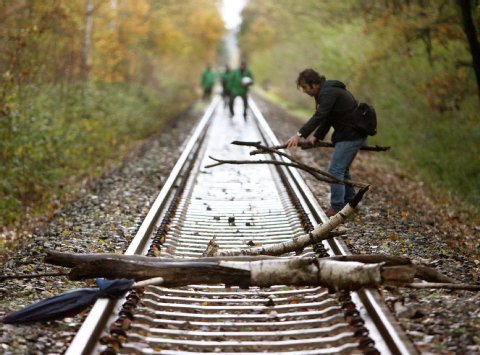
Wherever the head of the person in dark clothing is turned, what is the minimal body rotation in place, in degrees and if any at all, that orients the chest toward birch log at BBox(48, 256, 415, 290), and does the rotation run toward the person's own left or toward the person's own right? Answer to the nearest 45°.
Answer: approximately 90° to the person's own left

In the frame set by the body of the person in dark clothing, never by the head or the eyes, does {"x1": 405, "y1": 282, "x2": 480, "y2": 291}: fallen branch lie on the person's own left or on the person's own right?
on the person's own left

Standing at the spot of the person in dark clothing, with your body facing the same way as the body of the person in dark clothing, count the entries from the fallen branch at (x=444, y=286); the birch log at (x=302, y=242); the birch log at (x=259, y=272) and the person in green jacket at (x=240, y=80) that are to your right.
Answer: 1

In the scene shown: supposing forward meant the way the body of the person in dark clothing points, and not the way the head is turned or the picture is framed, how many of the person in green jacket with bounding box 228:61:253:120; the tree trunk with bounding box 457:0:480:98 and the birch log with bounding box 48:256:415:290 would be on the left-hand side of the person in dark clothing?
1

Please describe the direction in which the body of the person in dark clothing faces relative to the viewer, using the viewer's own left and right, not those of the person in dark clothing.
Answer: facing to the left of the viewer

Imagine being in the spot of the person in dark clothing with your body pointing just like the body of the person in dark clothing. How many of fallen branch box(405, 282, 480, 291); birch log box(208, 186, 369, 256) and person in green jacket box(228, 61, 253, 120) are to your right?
1

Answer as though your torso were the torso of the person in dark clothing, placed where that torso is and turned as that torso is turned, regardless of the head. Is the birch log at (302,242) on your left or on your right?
on your left

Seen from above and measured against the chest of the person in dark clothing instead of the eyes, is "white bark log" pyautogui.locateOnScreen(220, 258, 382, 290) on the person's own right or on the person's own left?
on the person's own left

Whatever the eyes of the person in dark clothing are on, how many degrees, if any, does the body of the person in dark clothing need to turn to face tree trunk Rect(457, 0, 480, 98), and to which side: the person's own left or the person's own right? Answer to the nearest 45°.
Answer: approximately 135° to the person's own right

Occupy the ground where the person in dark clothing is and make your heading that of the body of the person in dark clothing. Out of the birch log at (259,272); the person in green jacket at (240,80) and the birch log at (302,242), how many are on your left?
2

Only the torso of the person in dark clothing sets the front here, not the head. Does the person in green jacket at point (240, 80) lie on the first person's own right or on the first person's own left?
on the first person's own right

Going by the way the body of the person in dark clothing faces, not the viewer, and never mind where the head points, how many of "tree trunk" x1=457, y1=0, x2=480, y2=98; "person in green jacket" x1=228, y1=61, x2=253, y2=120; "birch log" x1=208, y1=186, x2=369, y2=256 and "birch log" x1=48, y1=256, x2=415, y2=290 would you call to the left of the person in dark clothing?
2
